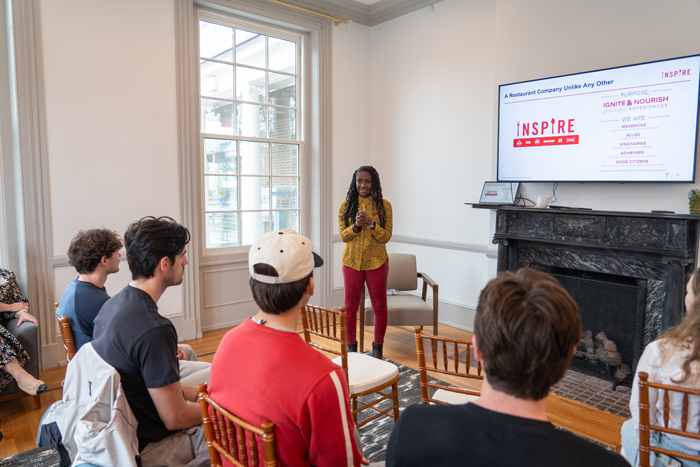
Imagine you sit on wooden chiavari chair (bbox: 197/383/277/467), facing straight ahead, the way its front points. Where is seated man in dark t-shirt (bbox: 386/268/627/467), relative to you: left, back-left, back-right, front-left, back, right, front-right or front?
right

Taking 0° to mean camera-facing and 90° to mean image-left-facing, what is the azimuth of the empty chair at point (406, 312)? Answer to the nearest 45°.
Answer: approximately 0°

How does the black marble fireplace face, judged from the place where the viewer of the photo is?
facing the viewer and to the left of the viewer

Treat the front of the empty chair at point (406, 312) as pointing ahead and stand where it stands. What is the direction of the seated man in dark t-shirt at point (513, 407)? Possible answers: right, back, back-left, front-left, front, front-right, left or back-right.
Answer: front

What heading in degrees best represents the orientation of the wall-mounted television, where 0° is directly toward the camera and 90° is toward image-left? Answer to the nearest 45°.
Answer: approximately 45°

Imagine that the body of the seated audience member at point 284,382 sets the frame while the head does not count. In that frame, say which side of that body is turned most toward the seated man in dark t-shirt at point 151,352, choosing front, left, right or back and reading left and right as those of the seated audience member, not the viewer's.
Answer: left

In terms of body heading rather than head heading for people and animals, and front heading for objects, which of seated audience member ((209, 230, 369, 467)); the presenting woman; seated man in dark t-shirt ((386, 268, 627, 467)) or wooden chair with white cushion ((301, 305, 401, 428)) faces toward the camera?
the presenting woman

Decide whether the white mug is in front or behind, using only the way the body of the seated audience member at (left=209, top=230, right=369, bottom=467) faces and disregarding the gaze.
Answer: in front

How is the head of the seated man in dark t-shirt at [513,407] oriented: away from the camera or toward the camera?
away from the camera

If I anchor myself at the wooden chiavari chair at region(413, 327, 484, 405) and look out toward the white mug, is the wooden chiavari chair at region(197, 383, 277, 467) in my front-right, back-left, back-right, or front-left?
back-left

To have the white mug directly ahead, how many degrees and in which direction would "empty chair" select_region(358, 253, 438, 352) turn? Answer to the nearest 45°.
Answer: approximately 90° to its left

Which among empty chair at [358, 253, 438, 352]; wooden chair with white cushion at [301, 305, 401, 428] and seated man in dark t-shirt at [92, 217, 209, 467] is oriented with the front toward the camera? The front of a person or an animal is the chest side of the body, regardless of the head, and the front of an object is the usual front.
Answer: the empty chair

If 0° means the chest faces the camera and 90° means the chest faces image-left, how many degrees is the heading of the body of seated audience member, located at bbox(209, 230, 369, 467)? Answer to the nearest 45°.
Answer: approximately 225°

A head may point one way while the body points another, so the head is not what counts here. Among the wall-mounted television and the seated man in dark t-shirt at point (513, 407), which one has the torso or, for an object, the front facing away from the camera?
the seated man in dark t-shirt

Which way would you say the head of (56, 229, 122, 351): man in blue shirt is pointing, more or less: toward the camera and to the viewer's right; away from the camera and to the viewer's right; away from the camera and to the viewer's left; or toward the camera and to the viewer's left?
away from the camera and to the viewer's right

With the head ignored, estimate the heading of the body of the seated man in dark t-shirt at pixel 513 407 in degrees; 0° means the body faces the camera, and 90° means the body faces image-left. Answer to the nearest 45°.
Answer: approximately 180°

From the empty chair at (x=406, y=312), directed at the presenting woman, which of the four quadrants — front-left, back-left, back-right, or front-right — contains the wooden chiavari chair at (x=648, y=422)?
front-left

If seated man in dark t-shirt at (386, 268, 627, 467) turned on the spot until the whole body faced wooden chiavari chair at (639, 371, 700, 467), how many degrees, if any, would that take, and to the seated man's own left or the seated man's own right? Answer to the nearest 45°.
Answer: approximately 45° to the seated man's own right
